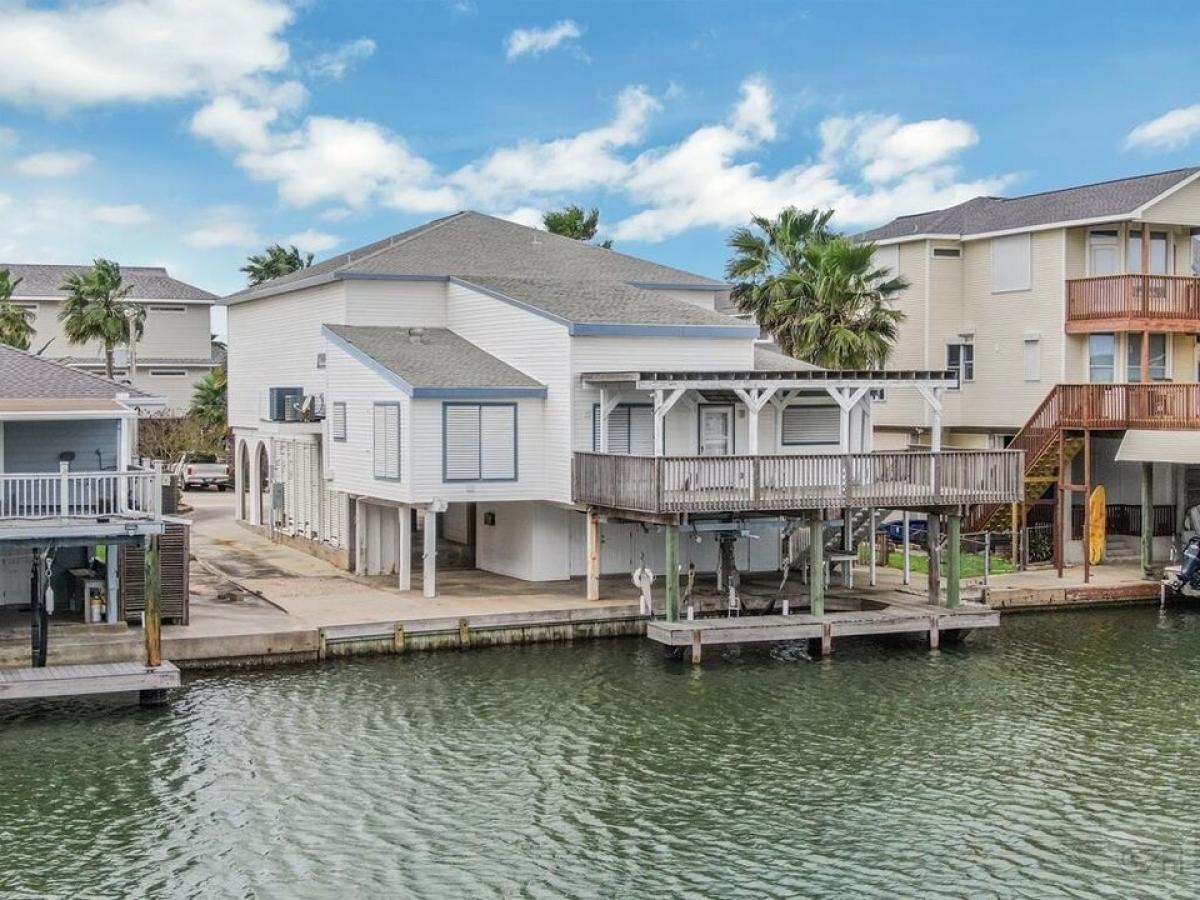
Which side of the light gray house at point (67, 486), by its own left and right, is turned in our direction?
front

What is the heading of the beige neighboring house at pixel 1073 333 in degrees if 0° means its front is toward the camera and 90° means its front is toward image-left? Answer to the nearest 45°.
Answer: approximately 315°

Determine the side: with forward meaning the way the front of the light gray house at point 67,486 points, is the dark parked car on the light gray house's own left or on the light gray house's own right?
on the light gray house's own left

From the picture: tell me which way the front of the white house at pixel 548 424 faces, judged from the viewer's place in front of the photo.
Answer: facing the viewer and to the right of the viewer

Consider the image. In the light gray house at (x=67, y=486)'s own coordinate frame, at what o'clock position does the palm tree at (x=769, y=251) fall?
The palm tree is roughly at 8 o'clock from the light gray house.

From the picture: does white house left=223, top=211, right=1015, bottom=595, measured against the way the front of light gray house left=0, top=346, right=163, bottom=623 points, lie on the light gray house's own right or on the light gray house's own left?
on the light gray house's own left

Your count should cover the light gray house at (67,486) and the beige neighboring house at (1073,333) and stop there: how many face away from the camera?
0

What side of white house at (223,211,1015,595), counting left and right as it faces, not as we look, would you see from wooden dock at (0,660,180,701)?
right

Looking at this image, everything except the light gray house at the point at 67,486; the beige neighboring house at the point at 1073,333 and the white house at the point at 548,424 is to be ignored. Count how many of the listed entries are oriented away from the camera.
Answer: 0

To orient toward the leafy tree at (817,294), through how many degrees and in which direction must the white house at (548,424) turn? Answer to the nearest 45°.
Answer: approximately 90° to its left

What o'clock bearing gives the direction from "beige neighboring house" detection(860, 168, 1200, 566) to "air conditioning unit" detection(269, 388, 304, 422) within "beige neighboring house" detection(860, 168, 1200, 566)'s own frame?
The air conditioning unit is roughly at 4 o'clock from the beige neighboring house.

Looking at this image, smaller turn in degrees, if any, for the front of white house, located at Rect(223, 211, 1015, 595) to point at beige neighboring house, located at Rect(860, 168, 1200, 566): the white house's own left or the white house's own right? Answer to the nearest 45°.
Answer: approximately 90° to the white house's own left
